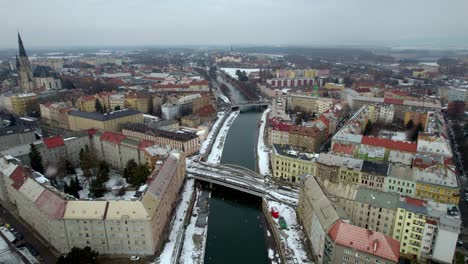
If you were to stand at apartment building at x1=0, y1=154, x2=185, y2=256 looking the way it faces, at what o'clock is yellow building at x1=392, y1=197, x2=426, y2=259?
The yellow building is roughly at 10 o'clock from the apartment building.

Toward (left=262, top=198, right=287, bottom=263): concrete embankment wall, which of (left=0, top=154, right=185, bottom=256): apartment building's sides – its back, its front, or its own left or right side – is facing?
left

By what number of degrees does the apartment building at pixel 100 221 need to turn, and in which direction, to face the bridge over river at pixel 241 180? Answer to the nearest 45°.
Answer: approximately 135° to its left

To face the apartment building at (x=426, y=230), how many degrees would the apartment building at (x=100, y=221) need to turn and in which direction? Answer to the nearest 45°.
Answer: approximately 45° to its left

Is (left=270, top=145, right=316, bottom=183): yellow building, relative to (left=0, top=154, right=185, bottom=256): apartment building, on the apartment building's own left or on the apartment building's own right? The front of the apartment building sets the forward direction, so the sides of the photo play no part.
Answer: on the apartment building's own left

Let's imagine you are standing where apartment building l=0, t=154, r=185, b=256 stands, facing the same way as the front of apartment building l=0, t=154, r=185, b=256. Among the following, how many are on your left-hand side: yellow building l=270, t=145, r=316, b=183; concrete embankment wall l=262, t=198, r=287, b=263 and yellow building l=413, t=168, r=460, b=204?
3

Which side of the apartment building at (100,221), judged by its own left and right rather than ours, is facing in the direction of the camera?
front

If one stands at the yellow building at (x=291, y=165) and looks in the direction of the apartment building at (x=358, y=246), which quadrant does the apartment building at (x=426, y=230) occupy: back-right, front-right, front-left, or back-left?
front-left

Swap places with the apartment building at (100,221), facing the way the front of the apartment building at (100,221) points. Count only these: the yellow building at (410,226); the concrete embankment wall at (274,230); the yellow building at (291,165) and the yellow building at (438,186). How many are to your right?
0

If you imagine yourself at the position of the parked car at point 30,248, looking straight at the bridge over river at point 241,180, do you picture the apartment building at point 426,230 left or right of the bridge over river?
right

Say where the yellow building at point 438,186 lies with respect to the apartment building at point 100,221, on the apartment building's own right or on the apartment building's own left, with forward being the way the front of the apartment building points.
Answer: on the apartment building's own left
